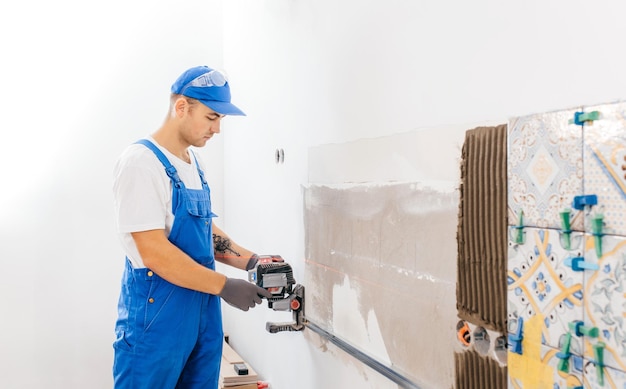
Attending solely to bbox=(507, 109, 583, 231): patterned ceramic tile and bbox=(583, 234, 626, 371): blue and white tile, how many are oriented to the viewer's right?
0

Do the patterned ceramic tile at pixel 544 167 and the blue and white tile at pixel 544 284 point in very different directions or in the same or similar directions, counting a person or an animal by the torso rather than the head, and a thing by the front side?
same or similar directions

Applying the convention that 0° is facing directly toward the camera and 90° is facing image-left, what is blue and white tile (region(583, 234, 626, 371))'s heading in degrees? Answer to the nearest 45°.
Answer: approximately 45°

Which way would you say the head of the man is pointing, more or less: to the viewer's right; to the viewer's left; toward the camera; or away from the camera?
to the viewer's right

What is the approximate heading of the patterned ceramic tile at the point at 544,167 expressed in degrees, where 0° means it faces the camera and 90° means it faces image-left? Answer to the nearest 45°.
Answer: approximately 45°

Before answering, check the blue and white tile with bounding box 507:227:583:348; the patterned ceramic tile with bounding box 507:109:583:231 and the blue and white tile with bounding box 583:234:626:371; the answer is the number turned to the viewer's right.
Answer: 0

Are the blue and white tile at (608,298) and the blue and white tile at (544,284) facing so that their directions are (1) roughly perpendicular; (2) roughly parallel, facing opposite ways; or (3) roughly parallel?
roughly parallel

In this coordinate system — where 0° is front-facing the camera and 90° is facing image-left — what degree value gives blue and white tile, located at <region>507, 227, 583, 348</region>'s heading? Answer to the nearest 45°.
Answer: approximately 45°
